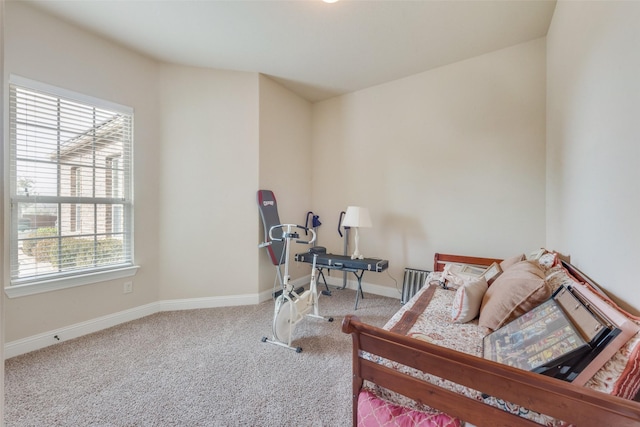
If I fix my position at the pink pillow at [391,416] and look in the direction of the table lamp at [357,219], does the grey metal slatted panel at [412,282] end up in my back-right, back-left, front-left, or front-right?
front-right

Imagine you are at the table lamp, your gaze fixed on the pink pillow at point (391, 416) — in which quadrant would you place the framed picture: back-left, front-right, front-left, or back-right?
front-left

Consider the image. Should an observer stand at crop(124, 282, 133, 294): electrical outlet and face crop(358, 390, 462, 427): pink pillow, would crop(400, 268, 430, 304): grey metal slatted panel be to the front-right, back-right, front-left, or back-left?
front-left

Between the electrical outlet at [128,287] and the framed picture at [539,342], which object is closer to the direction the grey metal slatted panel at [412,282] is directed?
the framed picture

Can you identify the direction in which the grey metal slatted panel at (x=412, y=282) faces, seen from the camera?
facing the viewer

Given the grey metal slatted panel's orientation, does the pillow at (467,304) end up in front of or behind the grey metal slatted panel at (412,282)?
in front

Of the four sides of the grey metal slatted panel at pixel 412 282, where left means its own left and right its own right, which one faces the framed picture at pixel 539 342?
front

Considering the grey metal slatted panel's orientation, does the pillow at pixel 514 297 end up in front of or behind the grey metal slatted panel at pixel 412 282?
in front

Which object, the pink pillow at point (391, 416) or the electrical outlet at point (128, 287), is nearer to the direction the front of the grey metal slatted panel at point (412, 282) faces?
the pink pillow

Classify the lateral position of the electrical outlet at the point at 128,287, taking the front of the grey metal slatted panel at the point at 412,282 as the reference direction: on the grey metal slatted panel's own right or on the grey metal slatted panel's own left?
on the grey metal slatted panel's own right
